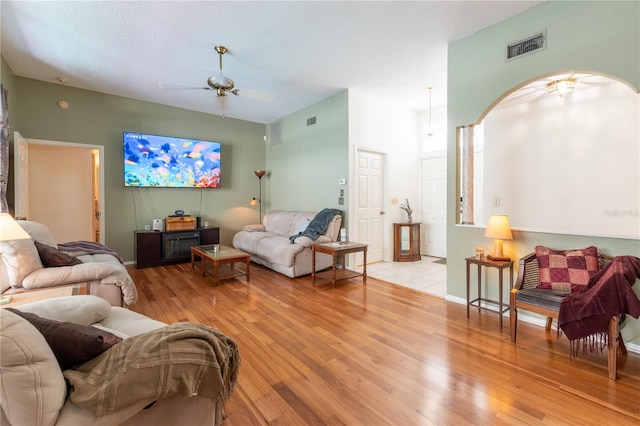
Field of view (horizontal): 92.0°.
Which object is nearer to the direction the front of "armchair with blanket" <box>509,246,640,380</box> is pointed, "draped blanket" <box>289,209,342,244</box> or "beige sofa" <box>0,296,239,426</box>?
the beige sofa

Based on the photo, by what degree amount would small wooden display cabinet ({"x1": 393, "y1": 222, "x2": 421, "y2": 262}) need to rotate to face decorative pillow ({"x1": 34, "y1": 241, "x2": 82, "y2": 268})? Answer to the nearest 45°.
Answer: approximately 45° to its right

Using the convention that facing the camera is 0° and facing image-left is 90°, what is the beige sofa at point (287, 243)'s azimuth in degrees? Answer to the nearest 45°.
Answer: approximately 45°

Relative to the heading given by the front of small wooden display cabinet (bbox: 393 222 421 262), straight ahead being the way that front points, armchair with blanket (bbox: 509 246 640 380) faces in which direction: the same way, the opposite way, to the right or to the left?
to the right

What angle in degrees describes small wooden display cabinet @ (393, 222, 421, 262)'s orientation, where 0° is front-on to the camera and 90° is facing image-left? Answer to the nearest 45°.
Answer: approximately 0°

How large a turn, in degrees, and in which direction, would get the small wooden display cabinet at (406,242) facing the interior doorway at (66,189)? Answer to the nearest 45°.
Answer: approximately 90° to its right

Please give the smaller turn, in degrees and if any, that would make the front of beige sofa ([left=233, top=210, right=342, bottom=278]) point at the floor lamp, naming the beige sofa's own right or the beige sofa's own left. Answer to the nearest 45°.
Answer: approximately 135° to the beige sofa's own right

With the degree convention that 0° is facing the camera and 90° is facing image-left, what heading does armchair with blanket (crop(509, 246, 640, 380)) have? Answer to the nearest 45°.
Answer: approximately 45°
